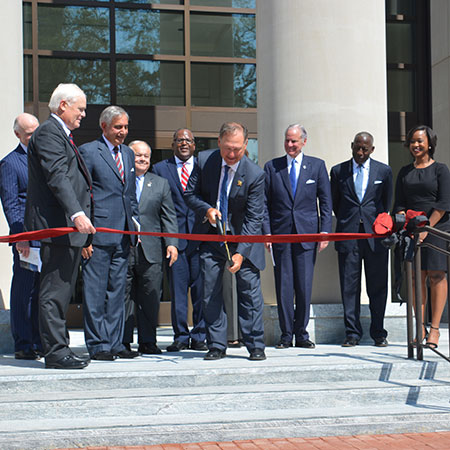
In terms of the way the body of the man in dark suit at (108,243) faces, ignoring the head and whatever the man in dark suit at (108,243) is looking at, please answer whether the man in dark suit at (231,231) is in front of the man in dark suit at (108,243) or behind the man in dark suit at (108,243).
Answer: in front

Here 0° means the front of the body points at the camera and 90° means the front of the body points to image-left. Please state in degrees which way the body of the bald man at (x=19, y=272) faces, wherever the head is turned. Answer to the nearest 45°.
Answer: approximately 315°

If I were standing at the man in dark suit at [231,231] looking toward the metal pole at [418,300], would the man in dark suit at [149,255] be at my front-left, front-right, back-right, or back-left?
back-left

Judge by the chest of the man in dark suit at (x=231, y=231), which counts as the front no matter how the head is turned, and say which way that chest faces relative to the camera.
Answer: toward the camera

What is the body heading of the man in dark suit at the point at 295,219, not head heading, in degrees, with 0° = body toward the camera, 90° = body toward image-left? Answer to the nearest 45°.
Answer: approximately 0°

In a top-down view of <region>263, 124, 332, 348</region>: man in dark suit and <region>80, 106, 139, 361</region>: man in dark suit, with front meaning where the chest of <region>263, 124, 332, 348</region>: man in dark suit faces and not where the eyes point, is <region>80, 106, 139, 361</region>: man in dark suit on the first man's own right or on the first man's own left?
on the first man's own right

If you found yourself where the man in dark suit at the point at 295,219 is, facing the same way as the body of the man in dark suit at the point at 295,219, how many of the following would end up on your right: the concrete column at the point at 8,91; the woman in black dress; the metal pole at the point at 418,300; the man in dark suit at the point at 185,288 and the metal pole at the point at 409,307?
2
